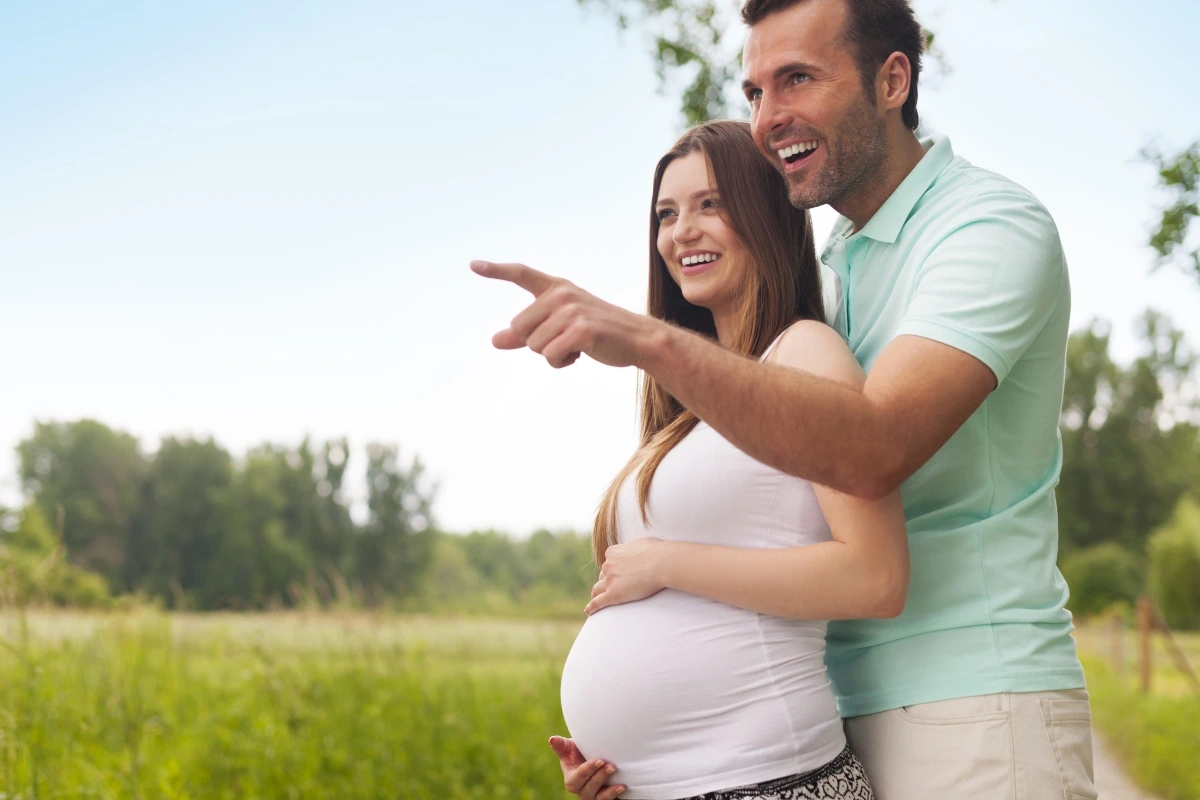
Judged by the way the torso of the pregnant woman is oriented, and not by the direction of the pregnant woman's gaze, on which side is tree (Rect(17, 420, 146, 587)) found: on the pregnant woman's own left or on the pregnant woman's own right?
on the pregnant woman's own right

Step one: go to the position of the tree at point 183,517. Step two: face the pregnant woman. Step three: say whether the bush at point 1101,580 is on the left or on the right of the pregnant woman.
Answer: left

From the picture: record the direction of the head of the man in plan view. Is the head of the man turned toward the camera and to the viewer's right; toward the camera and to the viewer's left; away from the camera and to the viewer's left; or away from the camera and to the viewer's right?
toward the camera and to the viewer's left

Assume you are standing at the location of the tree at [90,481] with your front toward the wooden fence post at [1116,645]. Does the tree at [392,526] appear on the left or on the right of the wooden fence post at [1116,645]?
left

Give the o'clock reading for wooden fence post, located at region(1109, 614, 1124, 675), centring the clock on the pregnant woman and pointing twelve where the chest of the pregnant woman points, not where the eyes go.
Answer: The wooden fence post is roughly at 5 o'clock from the pregnant woman.

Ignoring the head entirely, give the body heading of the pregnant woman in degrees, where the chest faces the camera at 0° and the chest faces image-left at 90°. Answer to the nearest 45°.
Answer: approximately 45°

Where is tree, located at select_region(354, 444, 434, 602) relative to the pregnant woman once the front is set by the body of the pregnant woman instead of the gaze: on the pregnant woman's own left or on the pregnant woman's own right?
on the pregnant woman's own right

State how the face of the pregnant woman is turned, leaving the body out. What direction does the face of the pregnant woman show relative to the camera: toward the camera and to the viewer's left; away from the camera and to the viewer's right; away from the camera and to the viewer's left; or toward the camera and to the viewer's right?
toward the camera and to the viewer's left

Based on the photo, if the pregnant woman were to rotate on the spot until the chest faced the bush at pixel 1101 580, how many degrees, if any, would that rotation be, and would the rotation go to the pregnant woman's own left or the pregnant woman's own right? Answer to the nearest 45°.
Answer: approximately 135° to the pregnant woman's own right

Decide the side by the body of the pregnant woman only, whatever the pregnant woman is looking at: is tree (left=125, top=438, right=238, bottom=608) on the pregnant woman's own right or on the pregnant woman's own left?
on the pregnant woman's own right
